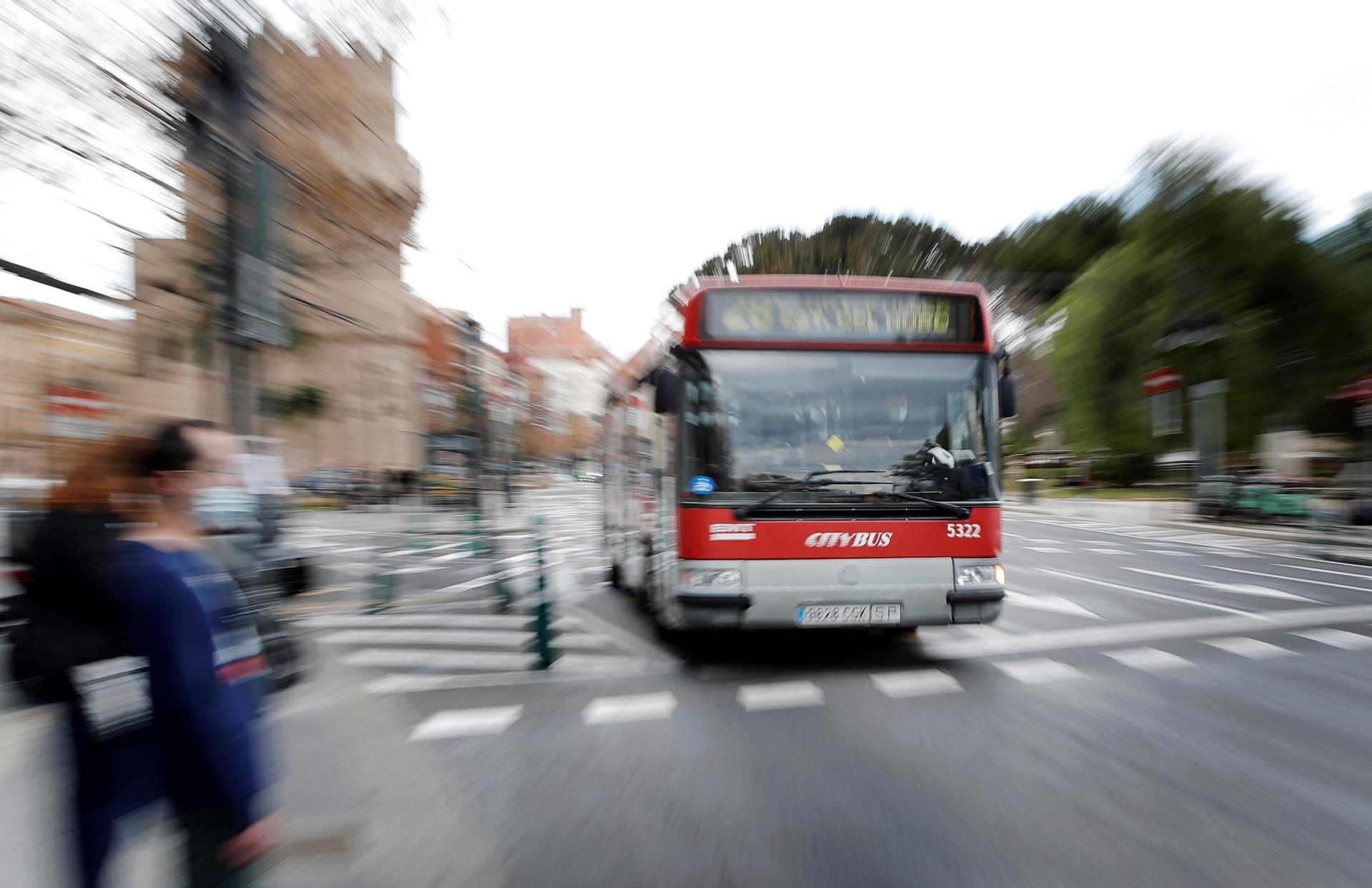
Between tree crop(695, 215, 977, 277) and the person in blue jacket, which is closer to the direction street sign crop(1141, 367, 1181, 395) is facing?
the person in blue jacket

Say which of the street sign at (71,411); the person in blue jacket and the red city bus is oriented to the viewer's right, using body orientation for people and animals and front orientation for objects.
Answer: the person in blue jacket

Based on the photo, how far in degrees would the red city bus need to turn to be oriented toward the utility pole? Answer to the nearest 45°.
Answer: approximately 90° to its right

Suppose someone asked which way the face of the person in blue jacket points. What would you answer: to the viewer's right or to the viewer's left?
to the viewer's right

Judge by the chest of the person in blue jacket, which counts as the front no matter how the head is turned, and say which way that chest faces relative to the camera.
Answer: to the viewer's right

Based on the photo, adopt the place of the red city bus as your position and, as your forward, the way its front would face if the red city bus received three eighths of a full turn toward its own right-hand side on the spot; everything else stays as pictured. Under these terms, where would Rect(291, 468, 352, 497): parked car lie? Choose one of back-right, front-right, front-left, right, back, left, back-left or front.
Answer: front

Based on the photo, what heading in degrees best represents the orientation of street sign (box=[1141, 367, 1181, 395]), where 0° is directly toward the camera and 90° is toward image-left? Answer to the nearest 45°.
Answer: approximately 0°

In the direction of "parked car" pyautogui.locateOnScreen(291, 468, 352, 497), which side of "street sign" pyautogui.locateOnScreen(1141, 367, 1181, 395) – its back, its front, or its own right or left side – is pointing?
right

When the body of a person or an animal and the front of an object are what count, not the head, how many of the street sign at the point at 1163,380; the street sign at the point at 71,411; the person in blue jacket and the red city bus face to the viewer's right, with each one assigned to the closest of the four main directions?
1

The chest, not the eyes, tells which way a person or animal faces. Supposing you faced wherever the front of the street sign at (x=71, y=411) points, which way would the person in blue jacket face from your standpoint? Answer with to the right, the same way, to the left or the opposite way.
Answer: to the left

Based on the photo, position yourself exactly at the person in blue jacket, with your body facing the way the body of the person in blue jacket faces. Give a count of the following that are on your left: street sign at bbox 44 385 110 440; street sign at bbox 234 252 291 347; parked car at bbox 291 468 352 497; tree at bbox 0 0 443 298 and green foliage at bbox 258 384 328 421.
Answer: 5

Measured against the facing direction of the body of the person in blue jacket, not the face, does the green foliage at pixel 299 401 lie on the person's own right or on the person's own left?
on the person's own left

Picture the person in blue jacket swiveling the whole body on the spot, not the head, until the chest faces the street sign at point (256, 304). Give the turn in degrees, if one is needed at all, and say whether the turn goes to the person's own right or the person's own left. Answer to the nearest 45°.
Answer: approximately 90° to the person's own left
